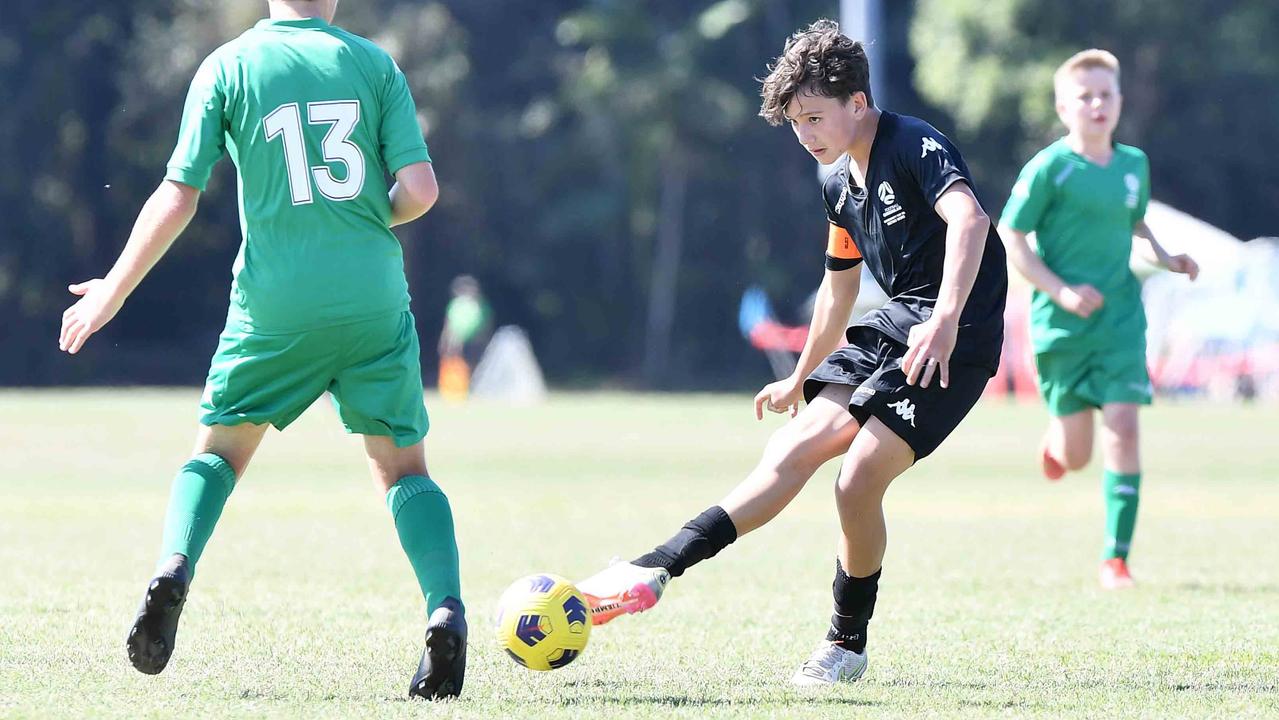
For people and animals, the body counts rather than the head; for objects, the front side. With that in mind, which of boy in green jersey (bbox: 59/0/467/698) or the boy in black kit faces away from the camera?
the boy in green jersey

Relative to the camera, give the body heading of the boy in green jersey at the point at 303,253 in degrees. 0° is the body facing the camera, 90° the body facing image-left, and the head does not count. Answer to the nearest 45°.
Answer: approximately 180°

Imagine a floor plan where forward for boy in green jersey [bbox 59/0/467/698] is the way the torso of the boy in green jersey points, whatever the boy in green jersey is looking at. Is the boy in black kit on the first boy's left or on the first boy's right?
on the first boy's right

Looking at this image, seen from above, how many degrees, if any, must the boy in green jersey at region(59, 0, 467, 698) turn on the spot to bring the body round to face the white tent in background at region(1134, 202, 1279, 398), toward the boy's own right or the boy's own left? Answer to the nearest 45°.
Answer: approximately 45° to the boy's own right

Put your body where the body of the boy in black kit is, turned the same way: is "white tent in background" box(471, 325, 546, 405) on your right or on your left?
on your right

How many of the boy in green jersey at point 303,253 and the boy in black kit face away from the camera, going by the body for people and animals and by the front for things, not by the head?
1

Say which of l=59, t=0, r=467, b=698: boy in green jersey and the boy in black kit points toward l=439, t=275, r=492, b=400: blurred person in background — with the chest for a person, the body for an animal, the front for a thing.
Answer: the boy in green jersey

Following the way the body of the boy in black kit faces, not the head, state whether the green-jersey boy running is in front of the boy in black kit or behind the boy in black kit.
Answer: behind

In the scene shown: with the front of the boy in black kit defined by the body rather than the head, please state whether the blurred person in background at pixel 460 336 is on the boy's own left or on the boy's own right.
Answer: on the boy's own right

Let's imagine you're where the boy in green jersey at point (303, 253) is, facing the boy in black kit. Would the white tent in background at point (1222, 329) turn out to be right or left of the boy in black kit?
left

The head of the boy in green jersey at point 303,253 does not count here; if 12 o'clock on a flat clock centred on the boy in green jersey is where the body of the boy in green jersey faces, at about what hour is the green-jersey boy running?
The green-jersey boy running is roughly at 2 o'clock from the boy in green jersey.
